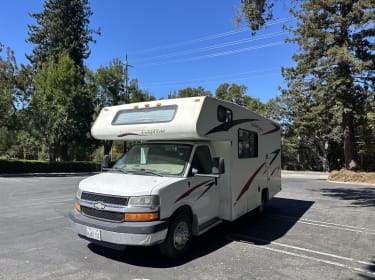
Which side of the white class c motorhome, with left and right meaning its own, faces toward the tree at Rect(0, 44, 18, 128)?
right

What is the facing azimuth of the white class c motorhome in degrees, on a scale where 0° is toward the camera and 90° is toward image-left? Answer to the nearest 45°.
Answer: approximately 45°

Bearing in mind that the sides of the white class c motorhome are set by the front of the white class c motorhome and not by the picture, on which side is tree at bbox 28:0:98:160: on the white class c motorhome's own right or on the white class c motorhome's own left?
on the white class c motorhome's own right

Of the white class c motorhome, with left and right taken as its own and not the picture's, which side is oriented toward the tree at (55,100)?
right

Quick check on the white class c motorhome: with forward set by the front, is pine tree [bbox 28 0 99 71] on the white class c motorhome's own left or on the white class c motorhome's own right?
on the white class c motorhome's own right

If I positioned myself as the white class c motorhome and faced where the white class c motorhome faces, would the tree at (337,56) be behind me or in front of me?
behind
